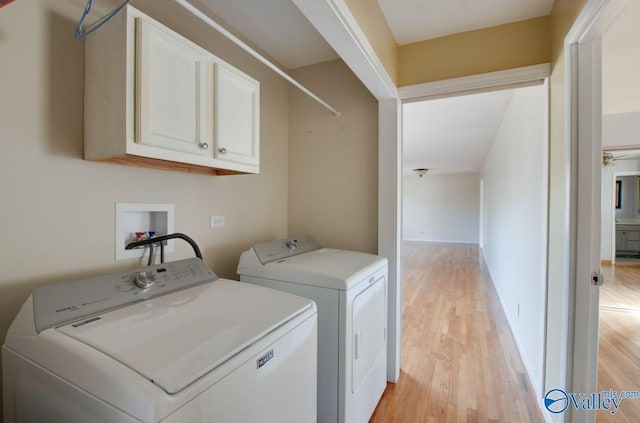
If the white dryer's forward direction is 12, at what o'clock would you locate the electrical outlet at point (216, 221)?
The electrical outlet is roughly at 5 o'clock from the white dryer.

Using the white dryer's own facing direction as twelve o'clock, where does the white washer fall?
The white washer is roughly at 3 o'clock from the white dryer.

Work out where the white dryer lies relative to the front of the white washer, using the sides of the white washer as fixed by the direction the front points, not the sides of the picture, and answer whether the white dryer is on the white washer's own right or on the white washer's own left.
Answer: on the white washer's own left

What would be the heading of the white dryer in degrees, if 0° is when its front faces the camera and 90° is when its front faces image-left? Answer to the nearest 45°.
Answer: approximately 315°

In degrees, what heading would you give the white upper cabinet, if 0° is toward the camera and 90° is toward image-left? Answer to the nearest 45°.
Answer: approximately 315°

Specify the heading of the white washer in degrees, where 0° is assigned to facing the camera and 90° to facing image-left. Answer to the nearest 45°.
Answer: approximately 315°
